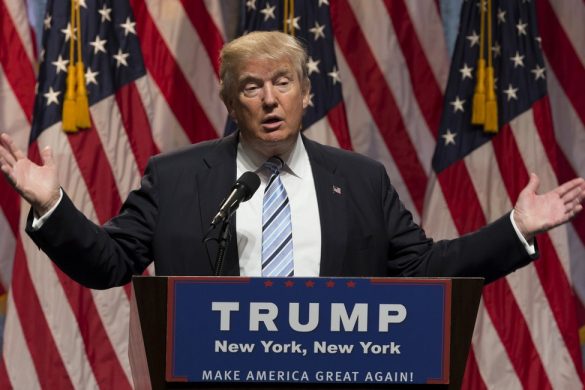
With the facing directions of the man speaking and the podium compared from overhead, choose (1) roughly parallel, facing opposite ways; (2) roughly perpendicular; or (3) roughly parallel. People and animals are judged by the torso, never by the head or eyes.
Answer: roughly parallel

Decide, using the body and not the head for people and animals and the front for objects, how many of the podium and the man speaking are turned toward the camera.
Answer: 2

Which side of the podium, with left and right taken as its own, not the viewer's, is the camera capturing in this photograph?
front

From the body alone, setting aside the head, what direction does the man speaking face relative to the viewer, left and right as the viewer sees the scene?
facing the viewer

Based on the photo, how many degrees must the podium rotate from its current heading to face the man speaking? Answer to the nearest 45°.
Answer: approximately 180°

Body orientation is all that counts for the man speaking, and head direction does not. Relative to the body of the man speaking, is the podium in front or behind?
in front
